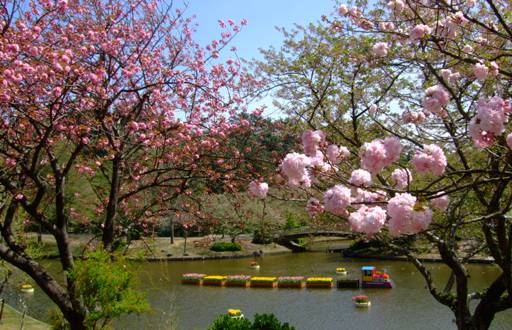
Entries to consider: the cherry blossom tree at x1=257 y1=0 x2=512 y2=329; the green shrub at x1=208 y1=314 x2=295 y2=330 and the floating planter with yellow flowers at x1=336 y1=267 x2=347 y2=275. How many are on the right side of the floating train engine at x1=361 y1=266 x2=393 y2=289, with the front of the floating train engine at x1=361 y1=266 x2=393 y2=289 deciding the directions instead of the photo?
2

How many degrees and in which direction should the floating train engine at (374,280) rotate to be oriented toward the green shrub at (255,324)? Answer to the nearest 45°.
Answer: approximately 90° to its right

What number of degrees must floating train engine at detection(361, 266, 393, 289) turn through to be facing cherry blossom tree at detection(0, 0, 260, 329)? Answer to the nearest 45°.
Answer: approximately 90° to its right

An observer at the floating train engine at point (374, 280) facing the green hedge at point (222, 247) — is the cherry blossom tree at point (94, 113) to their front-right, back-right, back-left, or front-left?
back-left
